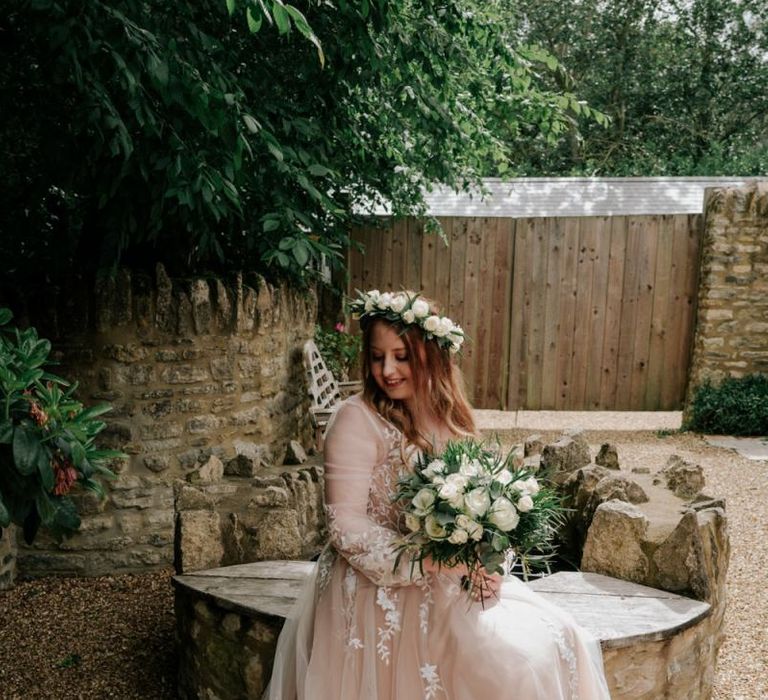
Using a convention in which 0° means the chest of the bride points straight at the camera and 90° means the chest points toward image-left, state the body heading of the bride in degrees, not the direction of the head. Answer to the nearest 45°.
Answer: approximately 315°

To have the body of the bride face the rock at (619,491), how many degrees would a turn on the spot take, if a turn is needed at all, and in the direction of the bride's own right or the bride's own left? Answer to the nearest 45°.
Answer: approximately 90° to the bride's own left

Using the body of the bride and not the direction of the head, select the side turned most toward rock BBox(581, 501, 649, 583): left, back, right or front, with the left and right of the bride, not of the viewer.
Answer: left

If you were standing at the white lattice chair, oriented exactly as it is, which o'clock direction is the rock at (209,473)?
The rock is roughly at 2 o'clock from the white lattice chair.

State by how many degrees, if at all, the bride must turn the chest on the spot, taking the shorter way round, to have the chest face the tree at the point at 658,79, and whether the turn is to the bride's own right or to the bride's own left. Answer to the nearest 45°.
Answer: approximately 135° to the bride's own left

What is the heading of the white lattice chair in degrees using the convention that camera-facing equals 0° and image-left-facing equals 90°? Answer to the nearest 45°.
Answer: approximately 315°

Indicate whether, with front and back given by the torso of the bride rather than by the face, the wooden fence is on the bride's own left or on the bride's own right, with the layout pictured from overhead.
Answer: on the bride's own left

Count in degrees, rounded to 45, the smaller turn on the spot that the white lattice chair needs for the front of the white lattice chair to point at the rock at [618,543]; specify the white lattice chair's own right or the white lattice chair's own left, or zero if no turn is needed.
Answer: approximately 45° to the white lattice chair's own right
